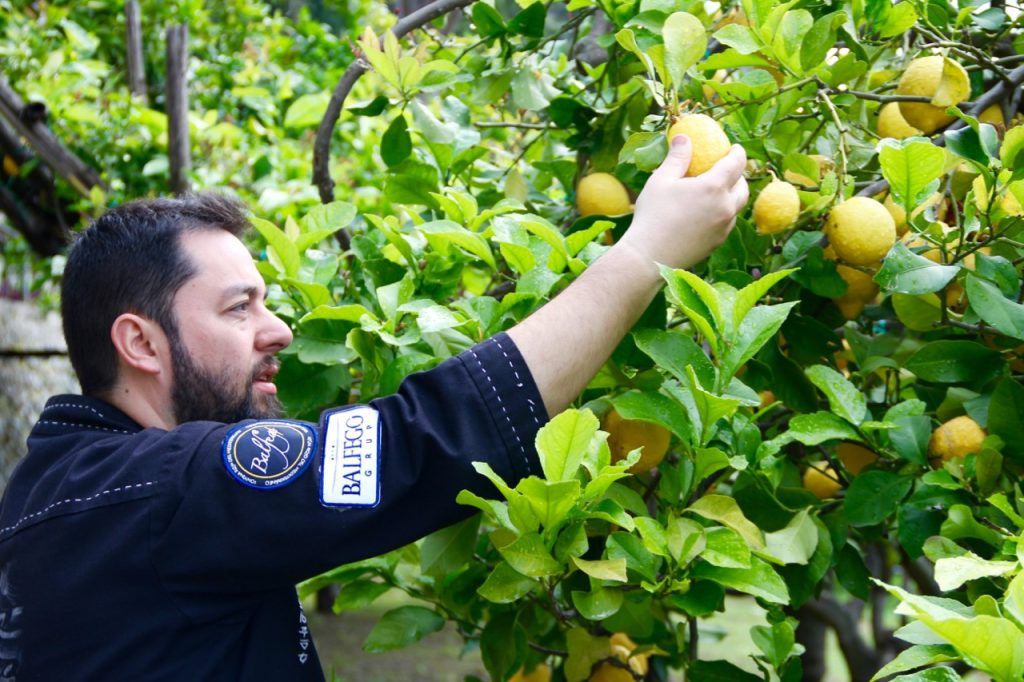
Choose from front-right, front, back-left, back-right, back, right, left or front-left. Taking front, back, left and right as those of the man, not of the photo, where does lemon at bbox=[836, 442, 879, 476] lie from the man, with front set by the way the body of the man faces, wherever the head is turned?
front

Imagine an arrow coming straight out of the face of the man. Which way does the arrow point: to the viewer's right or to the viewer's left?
to the viewer's right

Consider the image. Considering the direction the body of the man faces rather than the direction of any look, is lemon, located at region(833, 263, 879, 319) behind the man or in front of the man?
in front

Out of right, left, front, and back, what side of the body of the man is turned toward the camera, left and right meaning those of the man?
right

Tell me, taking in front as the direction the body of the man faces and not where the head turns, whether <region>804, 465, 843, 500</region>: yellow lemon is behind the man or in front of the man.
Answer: in front

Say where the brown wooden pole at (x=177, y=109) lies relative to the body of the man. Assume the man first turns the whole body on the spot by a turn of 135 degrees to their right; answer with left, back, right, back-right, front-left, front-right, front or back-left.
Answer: back-right
